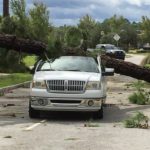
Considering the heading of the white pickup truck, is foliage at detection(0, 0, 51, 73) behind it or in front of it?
behind

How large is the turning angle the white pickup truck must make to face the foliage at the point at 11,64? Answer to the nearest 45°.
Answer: approximately 180°

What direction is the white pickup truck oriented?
toward the camera

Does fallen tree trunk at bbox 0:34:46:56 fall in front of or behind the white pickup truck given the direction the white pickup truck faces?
behind

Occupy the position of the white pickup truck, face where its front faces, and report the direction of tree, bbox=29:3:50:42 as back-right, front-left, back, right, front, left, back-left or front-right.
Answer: back

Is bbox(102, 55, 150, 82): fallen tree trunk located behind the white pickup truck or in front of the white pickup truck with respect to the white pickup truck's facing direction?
behind
